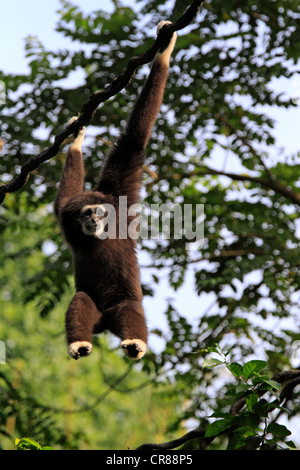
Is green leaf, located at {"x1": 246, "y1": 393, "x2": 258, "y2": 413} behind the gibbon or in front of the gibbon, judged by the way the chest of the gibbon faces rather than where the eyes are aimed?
in front

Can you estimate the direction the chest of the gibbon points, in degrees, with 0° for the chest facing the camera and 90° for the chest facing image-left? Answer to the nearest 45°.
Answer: approximately 0°

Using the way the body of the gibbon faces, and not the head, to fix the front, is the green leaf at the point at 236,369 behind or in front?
in front

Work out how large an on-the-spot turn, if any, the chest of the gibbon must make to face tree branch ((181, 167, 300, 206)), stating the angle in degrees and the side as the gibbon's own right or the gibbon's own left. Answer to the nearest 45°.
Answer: approximately 135° to the gibbon's own left
